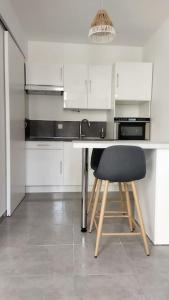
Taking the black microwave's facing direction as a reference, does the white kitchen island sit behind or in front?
in front

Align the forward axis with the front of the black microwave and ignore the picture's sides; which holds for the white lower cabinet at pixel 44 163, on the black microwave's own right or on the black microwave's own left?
on the black microwave's own right

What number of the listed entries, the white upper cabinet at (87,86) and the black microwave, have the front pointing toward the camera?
2

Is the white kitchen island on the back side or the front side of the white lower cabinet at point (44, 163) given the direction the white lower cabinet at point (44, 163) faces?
on the front side

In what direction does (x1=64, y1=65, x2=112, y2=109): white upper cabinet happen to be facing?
toward the camera

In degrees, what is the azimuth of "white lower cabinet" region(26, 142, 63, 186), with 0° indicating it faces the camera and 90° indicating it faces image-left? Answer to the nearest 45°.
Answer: approximately 0°

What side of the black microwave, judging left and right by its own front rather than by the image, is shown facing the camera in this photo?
front

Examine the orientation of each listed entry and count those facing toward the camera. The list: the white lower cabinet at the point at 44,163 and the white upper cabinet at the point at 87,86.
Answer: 2
